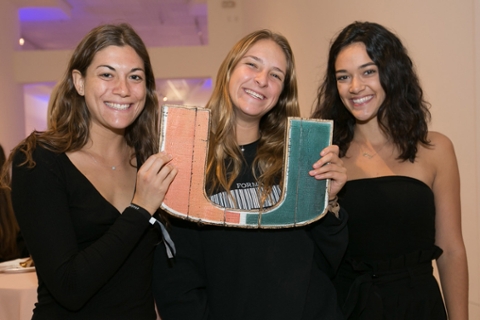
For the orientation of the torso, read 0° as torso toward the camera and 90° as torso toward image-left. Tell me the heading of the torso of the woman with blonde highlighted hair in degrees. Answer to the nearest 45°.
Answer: approximately 0°

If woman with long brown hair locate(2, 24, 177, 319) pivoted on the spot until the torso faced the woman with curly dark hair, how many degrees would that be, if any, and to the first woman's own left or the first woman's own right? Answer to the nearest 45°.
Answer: approximately 45° to the first woman's own left

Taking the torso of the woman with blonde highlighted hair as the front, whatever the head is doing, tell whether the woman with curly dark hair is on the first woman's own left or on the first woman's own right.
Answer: on the first woman's own left

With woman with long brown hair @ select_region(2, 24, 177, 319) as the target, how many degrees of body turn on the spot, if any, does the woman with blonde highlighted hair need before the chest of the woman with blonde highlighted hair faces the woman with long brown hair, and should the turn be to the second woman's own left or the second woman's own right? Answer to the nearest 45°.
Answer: approximately 90° to the second woman's own right

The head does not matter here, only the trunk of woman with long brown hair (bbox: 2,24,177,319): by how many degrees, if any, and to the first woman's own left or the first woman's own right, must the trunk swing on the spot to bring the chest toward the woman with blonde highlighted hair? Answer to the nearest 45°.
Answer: approximately 45° to the first woman's own left
